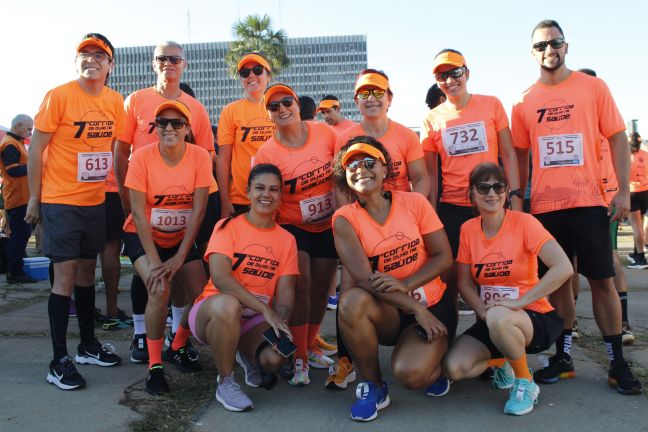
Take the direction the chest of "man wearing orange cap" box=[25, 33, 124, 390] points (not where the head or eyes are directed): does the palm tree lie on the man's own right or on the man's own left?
on the man's own left

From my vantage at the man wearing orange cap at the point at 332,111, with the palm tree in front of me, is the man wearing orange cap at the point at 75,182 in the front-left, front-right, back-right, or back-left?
back-left

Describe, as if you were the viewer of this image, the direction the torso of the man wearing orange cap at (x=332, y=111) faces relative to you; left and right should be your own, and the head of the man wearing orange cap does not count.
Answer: facing the viewer and to the left of the viewer

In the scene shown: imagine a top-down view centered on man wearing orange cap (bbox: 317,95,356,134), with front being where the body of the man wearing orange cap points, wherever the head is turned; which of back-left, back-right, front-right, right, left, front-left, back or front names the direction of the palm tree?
back-right

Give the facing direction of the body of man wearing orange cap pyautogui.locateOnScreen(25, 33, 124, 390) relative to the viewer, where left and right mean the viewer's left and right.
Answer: facing the viewer and to the right of the viewer

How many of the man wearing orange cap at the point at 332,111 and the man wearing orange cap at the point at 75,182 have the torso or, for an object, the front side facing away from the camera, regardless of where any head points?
0

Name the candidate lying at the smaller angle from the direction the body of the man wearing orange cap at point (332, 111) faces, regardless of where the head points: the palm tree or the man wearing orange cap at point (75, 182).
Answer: the man wearing orange cap

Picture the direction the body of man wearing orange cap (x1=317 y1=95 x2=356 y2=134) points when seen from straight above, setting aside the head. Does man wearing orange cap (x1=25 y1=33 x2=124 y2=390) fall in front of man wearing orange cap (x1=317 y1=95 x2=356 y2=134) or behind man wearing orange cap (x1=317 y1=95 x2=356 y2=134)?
in front
